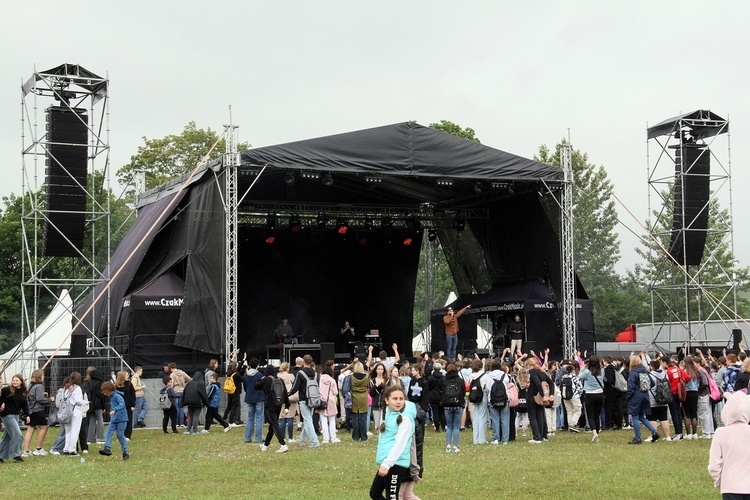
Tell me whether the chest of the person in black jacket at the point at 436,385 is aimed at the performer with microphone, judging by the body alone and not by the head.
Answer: yes

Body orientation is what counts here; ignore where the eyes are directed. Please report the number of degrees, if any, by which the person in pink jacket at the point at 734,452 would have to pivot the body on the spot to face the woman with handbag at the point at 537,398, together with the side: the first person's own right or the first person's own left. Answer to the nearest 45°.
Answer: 0° — they already face them

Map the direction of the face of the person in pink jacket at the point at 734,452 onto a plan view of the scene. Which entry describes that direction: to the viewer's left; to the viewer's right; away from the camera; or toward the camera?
away from the camera

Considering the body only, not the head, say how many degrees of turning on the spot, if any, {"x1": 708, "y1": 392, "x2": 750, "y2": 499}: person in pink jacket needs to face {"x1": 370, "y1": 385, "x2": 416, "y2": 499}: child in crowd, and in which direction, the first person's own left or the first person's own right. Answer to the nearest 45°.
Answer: approximately 90° to the first person's own left

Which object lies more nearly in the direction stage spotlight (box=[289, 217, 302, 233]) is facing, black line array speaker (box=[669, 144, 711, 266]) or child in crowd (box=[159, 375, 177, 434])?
the child in crowd

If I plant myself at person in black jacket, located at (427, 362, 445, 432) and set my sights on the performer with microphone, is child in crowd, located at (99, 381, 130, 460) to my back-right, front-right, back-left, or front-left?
back-left

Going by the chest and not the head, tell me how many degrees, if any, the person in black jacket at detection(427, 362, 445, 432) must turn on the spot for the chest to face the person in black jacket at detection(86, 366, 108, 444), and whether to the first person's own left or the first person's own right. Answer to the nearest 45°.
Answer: approximately 90° to the first person's own left

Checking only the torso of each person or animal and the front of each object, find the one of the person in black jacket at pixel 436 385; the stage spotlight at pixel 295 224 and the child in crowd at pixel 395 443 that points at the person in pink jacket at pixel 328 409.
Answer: the stage spotlight

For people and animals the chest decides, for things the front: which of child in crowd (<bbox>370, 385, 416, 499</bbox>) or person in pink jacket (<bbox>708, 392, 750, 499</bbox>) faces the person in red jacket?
the person in pink jacket

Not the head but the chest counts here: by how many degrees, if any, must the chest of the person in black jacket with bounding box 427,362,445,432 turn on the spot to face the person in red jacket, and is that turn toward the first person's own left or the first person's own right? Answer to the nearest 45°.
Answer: approximately 90° to the first person's own right

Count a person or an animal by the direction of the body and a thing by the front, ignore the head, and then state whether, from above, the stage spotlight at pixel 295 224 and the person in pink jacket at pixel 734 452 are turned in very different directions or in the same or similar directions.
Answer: very different directions

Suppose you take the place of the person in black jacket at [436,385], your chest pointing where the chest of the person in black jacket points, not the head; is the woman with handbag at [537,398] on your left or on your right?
on your right

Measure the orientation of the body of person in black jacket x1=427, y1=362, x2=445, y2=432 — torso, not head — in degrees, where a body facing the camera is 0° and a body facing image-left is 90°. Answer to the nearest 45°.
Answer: approximately 180°

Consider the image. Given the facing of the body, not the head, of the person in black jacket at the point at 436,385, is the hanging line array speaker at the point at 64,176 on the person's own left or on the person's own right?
on the person's own left

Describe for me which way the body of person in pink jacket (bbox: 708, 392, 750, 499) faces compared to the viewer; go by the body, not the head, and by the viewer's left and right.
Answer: facing away from the viewer
